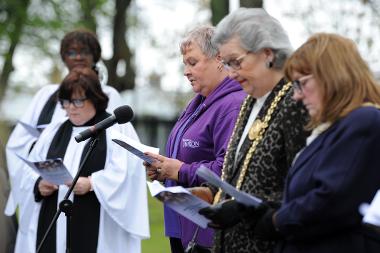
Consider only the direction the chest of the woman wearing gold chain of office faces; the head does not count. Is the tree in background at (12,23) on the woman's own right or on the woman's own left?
on the woman's own right

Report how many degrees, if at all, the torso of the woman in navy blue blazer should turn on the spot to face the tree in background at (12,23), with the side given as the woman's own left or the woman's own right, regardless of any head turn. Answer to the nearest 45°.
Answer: approximately 45° to the woman's own right

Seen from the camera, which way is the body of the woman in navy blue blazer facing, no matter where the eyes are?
to the viewer's left

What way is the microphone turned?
to the viewer's right

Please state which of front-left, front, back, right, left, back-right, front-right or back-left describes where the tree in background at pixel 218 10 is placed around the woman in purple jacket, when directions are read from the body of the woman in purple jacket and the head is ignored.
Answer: back-right

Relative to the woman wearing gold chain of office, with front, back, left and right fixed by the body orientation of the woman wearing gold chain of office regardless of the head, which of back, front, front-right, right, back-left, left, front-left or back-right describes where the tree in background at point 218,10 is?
back-right

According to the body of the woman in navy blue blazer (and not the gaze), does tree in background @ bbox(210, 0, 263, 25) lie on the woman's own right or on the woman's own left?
on the woman's own right

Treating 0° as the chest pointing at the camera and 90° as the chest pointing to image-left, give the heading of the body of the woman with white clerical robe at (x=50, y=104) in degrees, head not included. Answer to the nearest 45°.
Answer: approximately 0°

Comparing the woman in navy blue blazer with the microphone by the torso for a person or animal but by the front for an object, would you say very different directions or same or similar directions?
very different directions
